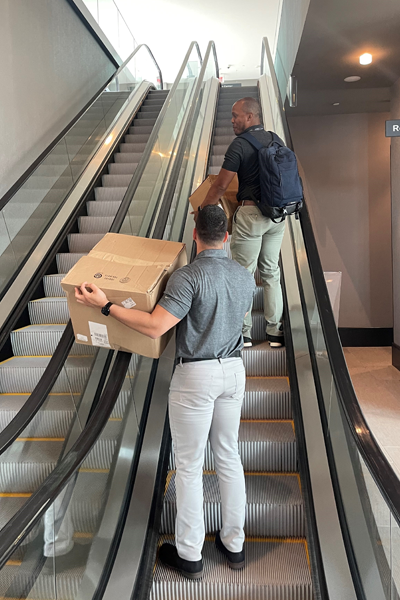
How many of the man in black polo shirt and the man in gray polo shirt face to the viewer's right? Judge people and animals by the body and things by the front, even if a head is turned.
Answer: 0

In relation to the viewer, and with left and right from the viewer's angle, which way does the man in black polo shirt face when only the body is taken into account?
facing away from the viewer and to the left of the viewer

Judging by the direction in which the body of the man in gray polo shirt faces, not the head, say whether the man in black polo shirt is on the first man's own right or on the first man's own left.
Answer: on the first man's own right

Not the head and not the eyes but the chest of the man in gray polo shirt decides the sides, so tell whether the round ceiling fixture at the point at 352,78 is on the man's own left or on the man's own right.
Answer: on the man's own right

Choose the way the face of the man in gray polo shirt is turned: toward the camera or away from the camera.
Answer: away from the camera

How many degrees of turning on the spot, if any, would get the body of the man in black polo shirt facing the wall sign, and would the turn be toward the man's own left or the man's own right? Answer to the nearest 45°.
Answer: approximately 90° to the man's own right

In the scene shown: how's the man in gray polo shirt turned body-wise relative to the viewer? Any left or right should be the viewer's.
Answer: facing away from the viewer and to the left of the viewer

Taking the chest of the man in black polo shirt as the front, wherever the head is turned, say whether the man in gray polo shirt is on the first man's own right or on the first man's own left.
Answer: on the first man's own left

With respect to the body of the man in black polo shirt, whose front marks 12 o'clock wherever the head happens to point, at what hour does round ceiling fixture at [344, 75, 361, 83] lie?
The round ceiling fixture is roughly at 2 o'clock from the man in black polo shirt.

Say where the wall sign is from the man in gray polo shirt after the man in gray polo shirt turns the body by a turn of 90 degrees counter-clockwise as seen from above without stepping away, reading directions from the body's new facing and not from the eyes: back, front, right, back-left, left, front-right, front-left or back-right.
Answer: back
